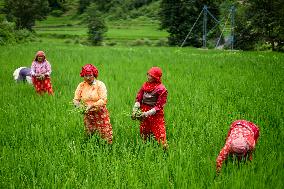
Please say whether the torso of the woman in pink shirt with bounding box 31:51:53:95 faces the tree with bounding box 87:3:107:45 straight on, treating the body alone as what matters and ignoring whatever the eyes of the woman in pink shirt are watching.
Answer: no

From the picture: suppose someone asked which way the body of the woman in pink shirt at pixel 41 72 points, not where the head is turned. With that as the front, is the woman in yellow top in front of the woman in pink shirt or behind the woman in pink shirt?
in front

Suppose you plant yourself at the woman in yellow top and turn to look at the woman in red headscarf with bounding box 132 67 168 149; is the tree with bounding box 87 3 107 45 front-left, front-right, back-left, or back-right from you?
back-left

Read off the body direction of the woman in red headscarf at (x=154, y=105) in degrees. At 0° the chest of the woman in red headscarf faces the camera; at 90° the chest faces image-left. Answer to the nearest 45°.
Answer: approximately 45°

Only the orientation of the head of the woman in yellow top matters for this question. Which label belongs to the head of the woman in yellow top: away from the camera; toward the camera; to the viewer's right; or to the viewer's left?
toward the camera

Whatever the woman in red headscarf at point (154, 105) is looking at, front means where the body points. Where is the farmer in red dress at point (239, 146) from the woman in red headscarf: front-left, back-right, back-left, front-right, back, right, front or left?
left

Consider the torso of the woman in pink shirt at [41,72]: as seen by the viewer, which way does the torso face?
toward the camera

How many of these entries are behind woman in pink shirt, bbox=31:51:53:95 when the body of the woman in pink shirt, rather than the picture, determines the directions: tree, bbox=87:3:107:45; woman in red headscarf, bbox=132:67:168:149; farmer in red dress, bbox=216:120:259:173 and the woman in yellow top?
1

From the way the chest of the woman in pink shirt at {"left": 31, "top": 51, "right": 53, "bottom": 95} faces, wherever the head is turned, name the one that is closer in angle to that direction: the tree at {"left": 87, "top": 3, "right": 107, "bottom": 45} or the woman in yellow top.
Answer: the woman in yellow top

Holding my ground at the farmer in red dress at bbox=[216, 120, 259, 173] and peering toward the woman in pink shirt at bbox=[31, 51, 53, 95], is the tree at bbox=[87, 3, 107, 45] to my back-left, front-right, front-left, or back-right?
front-right

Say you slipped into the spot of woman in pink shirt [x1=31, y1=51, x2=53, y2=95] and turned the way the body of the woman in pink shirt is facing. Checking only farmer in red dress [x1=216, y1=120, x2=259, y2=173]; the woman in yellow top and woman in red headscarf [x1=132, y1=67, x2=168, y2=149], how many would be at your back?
0

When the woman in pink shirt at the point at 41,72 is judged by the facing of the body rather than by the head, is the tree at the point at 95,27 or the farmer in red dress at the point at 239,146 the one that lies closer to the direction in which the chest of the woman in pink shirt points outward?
the farmer in red dress
